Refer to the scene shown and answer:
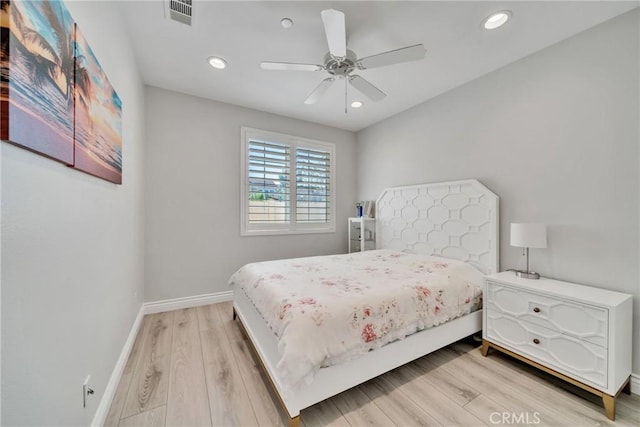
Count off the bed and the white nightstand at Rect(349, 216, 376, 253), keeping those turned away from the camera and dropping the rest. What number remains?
0

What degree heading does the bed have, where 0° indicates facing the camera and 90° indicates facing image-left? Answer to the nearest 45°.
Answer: approximately 45°

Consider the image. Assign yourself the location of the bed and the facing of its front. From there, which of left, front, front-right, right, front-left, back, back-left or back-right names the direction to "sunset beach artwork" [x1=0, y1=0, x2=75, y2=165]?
front

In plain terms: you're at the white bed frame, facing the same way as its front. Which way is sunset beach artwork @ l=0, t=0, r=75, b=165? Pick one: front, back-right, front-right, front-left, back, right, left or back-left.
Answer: front

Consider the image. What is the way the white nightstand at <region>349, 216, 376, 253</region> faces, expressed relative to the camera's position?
facing the viewer and to the left of the viewer

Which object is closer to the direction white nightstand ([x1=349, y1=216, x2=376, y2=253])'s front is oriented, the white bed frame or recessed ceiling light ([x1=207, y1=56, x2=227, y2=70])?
the recessed ceiling light

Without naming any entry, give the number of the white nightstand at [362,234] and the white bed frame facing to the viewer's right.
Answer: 0
